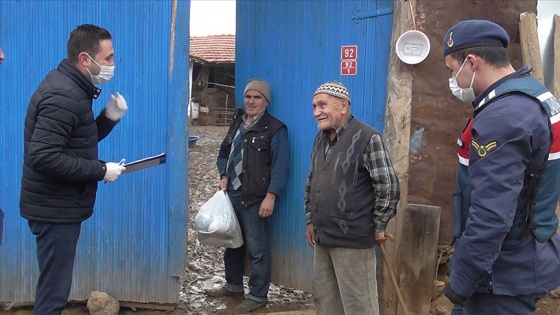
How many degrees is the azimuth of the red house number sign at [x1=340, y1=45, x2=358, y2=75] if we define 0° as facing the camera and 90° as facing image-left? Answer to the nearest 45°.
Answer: approximately 0°

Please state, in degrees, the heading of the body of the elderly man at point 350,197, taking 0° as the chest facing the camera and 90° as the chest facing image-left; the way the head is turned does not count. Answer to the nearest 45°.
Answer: approximately 45°

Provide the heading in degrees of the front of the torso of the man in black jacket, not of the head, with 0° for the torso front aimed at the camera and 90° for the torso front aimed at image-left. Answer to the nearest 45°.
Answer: approximately 270°

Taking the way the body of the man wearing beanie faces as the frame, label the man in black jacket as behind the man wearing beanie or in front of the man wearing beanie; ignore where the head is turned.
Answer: in front

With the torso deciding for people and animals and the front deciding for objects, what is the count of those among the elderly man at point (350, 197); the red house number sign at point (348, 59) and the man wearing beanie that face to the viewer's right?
0

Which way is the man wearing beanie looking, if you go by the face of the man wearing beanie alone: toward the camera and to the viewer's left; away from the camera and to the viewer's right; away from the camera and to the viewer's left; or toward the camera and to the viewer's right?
toward the camera and to the viewer's left

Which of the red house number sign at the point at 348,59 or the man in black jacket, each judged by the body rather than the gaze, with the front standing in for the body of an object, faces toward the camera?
the red house number sign

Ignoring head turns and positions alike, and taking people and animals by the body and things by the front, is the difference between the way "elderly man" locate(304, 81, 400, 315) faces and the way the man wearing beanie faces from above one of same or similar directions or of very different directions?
same or similar directions

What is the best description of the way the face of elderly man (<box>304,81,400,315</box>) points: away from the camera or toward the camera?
toward the camera

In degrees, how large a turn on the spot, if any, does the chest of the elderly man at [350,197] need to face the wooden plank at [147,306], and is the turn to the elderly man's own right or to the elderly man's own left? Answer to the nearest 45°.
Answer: approximately 90° to the elderly man's own right

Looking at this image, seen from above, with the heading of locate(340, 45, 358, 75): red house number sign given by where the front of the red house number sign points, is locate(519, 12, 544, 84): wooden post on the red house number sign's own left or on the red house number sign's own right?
on the red house number sign's own left

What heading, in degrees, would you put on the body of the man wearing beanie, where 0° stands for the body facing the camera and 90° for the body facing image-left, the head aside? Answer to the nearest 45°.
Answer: approximately 45°

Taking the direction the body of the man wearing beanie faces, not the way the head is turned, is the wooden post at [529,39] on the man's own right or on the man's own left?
on the man's own left

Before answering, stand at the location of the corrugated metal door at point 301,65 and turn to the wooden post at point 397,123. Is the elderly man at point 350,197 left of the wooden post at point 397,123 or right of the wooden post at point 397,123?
right

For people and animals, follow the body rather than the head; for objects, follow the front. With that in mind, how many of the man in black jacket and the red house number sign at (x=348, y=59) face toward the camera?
1

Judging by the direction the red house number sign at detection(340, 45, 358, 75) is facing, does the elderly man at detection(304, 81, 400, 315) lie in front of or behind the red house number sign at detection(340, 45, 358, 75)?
in front

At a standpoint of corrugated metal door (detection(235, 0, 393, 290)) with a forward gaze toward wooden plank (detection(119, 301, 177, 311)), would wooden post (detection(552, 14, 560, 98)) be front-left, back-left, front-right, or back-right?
back-left
